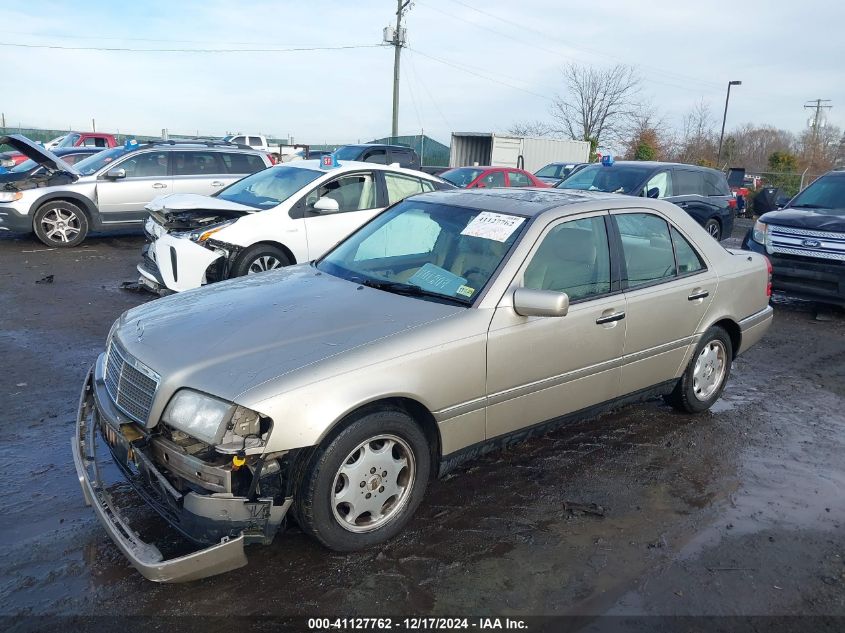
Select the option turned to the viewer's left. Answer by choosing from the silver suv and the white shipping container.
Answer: the silver suv

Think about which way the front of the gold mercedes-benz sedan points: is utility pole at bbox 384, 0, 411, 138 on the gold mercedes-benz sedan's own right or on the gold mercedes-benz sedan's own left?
on the gold mercedes-benz sedan's own right

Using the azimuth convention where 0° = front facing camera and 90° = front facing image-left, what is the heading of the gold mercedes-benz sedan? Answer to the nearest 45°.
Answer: approximately 45°

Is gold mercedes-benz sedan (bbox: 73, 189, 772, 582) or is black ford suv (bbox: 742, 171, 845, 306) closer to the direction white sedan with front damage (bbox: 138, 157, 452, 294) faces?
the gold mercedes-benz sedan

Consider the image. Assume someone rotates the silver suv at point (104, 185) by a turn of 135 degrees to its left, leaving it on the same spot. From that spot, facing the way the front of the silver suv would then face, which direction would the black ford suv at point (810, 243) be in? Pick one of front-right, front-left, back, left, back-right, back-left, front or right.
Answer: front

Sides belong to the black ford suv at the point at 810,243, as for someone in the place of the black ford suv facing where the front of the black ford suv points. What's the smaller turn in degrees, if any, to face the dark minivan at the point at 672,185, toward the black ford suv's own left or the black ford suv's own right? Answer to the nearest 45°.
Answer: approximately 90° to the black ford suv's own right

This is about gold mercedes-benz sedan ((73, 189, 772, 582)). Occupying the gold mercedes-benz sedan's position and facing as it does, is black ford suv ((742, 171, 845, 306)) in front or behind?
behind

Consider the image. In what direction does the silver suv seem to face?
to the viewer's left

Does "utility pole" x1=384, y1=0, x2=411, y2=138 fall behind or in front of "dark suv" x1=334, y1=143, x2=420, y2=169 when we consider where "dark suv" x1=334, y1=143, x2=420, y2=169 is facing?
behind

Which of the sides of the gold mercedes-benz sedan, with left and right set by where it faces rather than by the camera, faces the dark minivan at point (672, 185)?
back
